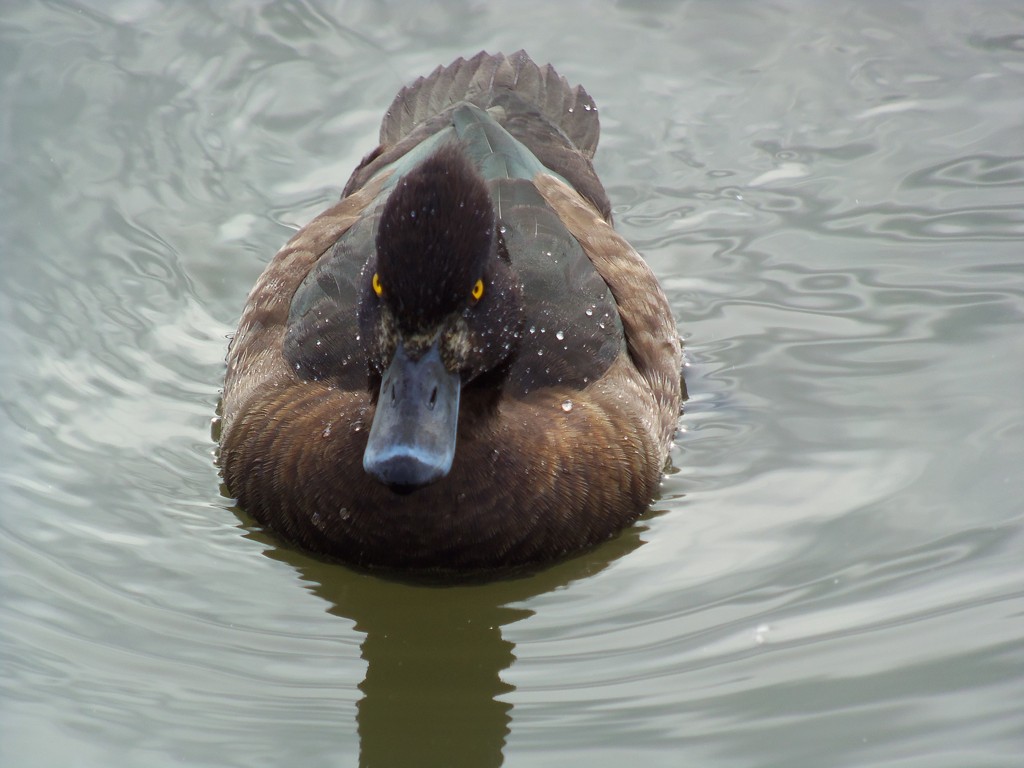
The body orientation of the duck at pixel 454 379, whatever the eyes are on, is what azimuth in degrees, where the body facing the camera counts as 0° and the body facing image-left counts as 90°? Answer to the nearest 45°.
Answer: approximately 0°
